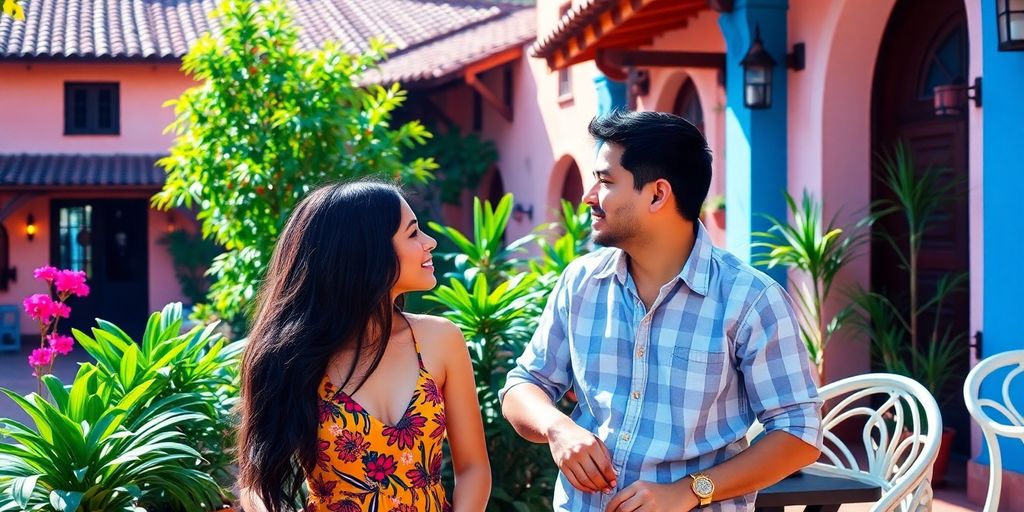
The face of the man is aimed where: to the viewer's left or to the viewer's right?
to the viewer's left

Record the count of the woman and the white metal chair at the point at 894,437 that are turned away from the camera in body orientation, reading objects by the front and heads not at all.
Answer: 0

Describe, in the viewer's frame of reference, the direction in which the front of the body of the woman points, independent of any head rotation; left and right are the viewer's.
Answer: facing the viewer and to the right of the viewer

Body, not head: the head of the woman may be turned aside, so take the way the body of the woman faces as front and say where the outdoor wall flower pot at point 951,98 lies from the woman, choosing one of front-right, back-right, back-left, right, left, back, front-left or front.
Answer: left

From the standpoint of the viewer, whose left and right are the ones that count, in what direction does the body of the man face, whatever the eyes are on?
facing the viewer and to the left of the viewer

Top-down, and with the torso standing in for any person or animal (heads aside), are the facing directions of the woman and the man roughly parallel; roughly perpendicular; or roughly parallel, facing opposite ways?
roughly perpendicular

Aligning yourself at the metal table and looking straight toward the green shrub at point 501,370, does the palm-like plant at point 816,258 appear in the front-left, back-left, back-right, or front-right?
front-right

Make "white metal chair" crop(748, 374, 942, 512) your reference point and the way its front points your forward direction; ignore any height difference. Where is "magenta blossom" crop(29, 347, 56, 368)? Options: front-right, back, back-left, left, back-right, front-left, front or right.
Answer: front-right

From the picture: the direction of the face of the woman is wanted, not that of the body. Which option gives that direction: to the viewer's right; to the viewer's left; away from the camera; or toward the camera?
to the viewer's right

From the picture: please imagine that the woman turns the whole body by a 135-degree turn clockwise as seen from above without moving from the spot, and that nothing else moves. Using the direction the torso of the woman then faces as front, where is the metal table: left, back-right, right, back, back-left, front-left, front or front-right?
back

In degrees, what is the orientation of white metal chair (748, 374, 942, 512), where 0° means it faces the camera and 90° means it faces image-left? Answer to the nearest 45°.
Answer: approximately 45°

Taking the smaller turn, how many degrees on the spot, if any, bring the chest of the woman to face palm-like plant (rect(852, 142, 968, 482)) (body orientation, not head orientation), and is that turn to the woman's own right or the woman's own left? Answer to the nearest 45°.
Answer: approximately 90° to the woman's own left
